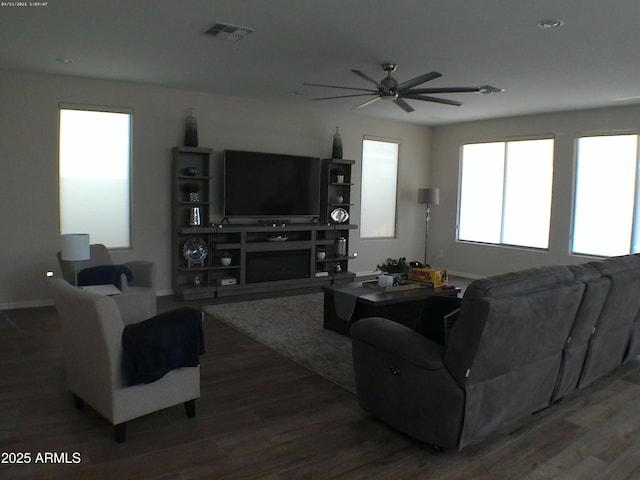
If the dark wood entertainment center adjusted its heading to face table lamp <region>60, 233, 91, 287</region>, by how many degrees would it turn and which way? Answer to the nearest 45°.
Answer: approximately 90° to its right

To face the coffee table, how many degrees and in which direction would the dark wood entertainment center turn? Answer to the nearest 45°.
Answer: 0° — it already faces it

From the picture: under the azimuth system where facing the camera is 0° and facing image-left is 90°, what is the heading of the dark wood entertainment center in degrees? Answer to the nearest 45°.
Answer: approximately 315°

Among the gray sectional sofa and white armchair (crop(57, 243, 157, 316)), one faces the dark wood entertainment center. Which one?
the gray sectional sofa

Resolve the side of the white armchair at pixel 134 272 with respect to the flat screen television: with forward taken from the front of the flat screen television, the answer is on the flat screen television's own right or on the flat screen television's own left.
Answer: on the flat screen television's own right

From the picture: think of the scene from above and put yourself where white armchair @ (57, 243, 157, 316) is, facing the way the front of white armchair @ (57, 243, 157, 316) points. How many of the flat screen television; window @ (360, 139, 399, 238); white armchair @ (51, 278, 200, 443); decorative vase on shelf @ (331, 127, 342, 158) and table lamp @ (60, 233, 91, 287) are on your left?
3

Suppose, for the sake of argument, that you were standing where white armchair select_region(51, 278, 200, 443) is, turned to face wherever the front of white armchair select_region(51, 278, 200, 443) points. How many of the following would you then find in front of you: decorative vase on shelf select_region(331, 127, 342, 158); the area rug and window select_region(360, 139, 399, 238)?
3

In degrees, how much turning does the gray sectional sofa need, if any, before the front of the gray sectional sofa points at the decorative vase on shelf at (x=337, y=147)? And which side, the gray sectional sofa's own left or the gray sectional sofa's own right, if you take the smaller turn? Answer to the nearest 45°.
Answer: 0° — it already faces it

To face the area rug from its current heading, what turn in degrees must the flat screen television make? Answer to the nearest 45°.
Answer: approximately 45° to its right

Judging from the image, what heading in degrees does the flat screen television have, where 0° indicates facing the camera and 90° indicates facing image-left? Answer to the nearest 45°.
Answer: approximately 315°

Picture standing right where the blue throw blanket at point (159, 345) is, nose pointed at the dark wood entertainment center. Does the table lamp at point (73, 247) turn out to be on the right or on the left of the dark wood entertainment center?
left

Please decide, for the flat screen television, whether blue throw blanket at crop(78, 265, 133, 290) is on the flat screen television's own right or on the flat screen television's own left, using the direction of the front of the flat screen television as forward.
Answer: on the flat screen television's own right
